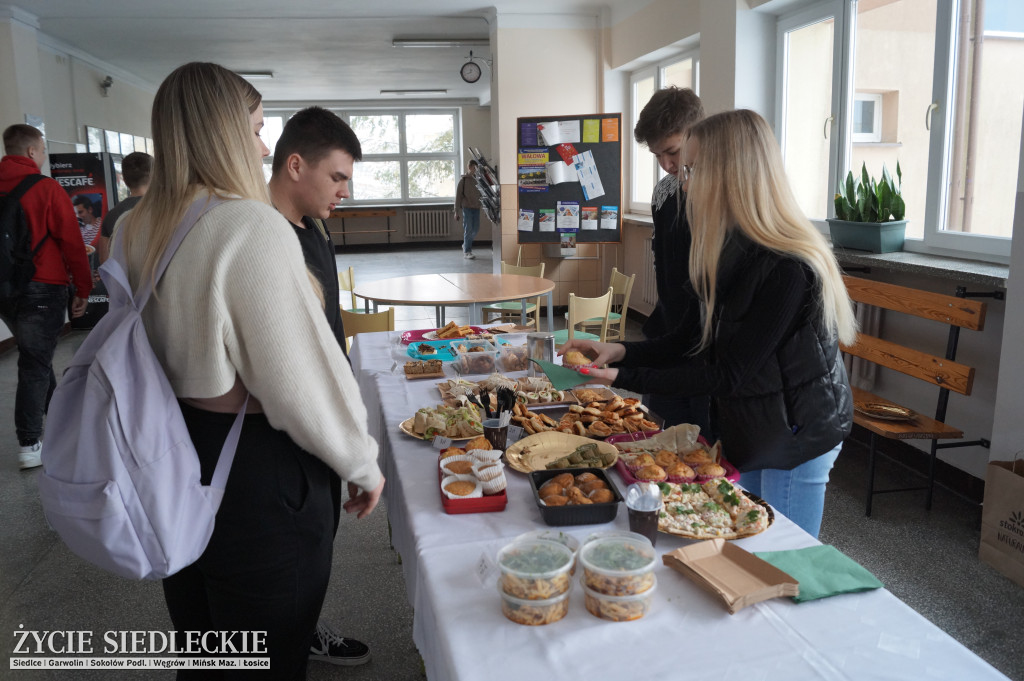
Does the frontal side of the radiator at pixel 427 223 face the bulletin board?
yes

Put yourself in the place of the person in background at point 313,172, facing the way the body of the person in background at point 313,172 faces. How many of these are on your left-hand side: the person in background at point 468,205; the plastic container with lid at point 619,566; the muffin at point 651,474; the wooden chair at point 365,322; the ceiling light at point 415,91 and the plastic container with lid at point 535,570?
3

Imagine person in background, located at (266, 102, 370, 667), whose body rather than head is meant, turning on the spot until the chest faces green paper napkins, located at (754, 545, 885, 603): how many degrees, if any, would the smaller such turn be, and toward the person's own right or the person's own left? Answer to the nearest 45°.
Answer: approximately 45° to the person's own right

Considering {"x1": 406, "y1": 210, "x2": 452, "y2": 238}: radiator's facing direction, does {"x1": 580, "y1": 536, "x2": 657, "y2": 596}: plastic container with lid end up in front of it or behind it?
in front

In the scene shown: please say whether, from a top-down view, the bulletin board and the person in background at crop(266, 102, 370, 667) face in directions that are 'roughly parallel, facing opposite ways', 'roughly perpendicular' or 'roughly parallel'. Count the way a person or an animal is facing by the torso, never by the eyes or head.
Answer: roughly perpendicular

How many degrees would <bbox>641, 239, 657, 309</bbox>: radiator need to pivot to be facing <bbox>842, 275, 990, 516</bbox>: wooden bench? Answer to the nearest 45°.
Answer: approximately 45° to its left

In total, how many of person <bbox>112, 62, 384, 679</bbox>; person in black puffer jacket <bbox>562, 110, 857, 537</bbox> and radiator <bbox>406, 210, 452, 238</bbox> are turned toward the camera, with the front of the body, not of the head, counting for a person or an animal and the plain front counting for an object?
1

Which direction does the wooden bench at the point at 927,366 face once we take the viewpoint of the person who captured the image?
facing the viewer and to the left of the viewer

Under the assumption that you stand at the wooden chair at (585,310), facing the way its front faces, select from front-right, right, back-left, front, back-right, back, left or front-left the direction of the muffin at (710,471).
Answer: back-left

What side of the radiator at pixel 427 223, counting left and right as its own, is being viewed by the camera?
front

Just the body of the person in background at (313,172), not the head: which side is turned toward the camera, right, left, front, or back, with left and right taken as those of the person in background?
right

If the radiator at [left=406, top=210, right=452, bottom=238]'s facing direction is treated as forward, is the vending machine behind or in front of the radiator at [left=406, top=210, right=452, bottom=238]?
in front

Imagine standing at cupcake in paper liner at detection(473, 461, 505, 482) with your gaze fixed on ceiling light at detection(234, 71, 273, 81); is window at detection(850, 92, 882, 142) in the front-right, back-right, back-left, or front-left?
front-right

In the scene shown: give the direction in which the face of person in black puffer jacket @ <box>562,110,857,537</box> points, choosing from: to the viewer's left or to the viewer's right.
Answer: to the viewer's left

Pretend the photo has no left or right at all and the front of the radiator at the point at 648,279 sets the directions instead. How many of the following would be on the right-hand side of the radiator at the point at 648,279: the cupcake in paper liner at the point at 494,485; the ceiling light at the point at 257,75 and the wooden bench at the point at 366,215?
2

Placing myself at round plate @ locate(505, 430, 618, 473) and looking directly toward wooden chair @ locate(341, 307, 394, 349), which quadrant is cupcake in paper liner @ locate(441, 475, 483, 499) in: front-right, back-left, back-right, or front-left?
back-left

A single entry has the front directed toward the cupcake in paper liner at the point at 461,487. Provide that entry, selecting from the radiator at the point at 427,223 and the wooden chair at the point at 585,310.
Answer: the radiator

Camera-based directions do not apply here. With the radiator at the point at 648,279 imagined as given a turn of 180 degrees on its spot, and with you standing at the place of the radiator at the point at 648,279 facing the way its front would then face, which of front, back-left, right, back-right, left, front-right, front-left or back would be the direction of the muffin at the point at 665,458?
back-right
